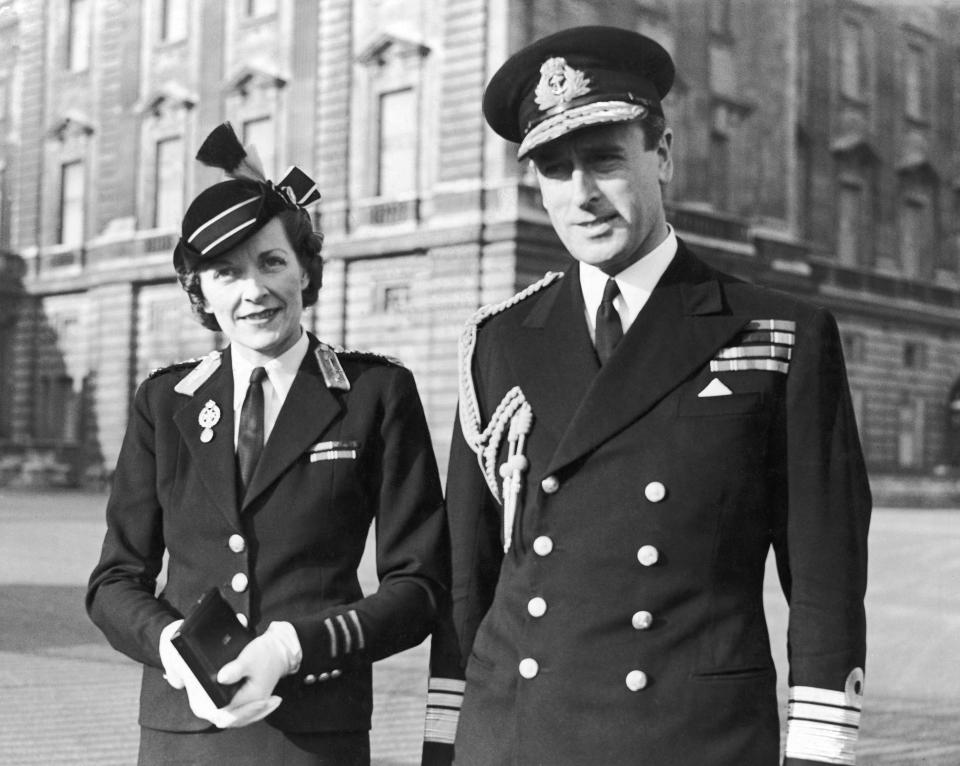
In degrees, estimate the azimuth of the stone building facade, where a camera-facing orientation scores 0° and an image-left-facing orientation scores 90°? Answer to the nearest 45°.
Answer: approximately 45°

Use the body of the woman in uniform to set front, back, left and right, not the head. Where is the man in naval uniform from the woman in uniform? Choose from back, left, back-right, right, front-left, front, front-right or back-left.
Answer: front-left

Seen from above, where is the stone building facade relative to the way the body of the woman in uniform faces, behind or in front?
behind

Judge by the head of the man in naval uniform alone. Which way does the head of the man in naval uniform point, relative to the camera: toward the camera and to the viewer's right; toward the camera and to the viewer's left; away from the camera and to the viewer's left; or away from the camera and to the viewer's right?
toward the camera and to the viewer's left

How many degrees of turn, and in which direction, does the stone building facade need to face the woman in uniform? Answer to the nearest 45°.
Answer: approximately 45° to its left

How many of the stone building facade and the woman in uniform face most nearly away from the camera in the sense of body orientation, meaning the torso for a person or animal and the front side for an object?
0

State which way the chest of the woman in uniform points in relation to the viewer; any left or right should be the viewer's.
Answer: facing the viewer

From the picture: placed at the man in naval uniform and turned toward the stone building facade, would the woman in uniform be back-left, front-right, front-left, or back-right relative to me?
front-left

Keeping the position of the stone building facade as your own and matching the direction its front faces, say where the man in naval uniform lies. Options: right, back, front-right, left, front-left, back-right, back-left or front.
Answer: front-left

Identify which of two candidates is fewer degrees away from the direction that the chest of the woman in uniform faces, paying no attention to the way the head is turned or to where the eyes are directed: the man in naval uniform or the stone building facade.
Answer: the man in naval uniform

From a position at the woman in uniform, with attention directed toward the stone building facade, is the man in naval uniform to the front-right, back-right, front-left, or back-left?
back-right
